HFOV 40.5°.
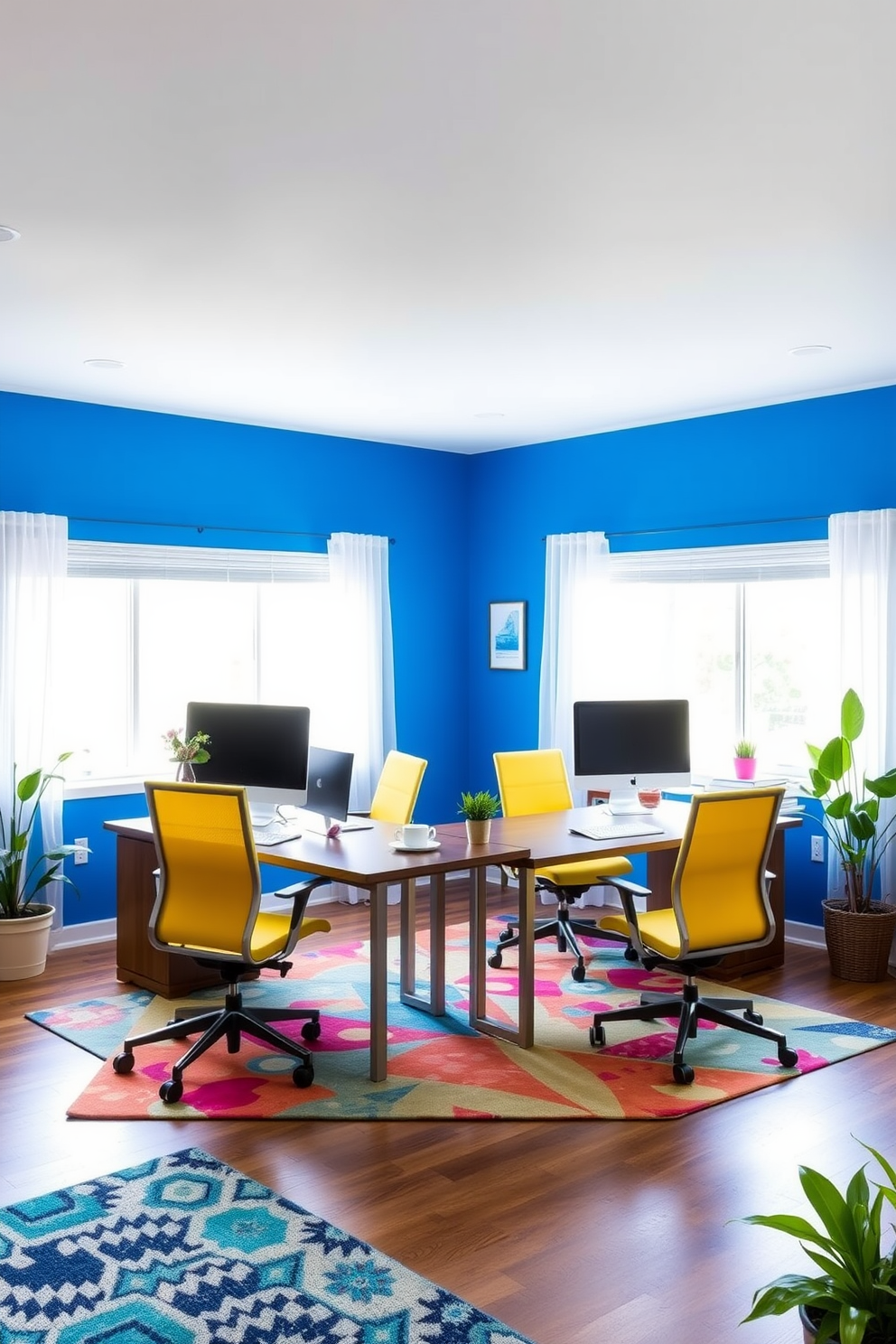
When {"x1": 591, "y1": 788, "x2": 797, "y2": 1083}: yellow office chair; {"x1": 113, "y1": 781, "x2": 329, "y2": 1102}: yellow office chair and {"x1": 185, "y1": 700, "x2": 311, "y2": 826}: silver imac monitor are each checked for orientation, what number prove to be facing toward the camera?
1

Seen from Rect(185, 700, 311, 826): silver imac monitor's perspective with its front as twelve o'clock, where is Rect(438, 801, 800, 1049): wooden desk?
The wooden desk is roughly at 10 o'clock from the silver imac monitor.

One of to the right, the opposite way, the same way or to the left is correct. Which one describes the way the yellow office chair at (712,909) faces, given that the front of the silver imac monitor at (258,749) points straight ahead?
the opposite way

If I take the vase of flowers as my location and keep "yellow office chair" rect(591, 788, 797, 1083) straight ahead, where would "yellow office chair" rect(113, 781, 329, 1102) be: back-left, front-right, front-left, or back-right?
front-right

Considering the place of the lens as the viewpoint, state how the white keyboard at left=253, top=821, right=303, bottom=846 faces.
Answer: facing the viewer

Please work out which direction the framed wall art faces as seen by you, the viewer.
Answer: facing the viewer and to the left of the viewer

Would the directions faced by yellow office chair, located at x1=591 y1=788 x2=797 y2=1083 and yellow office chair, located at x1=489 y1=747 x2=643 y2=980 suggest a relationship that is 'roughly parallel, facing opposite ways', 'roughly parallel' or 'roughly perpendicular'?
roughly parallel, facing opposite ways

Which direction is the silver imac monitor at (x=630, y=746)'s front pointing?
toward the camera

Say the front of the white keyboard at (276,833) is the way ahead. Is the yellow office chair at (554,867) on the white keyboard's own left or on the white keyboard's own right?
on the white keyboard's own left

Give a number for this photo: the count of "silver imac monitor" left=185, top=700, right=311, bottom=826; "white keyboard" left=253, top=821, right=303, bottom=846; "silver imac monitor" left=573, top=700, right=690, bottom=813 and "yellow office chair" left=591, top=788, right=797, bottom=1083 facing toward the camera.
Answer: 3

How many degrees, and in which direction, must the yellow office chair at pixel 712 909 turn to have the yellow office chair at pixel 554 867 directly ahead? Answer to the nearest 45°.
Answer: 0° — it already faces it

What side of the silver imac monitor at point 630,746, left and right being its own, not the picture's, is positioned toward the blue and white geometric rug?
front

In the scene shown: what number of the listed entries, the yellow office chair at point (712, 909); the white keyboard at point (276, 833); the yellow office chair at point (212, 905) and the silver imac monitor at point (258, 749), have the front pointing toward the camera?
2

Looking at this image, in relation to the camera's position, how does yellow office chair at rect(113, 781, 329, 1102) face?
facing away from the viewer and to the right of the viewer

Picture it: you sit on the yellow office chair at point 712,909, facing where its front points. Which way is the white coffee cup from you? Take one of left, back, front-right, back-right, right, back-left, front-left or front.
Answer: front-left

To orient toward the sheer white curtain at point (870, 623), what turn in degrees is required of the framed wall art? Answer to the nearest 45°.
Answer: approximately 90° to its left

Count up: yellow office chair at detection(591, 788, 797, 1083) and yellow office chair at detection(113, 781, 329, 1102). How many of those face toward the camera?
0

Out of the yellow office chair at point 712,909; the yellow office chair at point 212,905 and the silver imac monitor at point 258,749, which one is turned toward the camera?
the silver imac monitor
